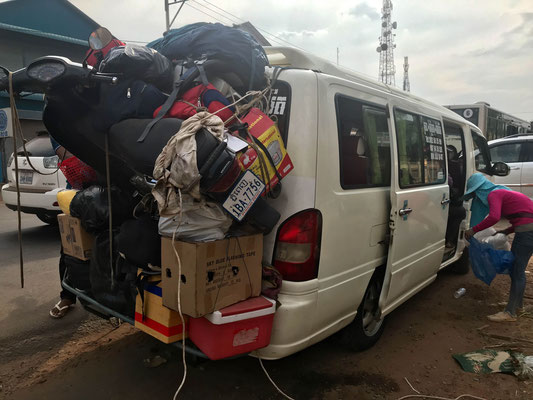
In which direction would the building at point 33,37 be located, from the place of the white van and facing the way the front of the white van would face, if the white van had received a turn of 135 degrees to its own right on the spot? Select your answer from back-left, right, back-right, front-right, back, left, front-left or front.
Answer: back-right

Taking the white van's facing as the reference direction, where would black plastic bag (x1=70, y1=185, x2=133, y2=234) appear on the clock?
The black plastic bag is roughly at 7 o'clock from the white van.

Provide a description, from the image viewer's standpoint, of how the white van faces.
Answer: facing away from the viewer and to the right of the viewer

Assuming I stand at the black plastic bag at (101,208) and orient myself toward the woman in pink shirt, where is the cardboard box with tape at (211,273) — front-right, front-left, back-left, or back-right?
front-right

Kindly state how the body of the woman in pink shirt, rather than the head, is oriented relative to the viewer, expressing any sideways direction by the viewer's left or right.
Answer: facing to the left of the viewer

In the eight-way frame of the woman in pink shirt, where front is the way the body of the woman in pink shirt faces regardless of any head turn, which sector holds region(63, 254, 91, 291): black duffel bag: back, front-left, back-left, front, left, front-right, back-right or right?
front-left
